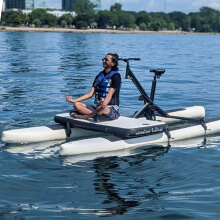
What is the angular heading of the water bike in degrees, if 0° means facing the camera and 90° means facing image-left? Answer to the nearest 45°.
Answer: approximately 45°
